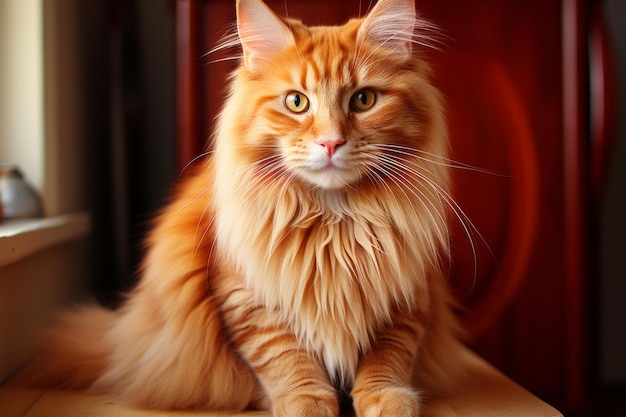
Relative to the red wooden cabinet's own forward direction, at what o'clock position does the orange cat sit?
The orange cat is roughly at 1 o'clock from the red wooden cabinet.

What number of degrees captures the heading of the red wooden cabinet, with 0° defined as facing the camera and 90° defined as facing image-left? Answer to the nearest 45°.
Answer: approximately 0°
